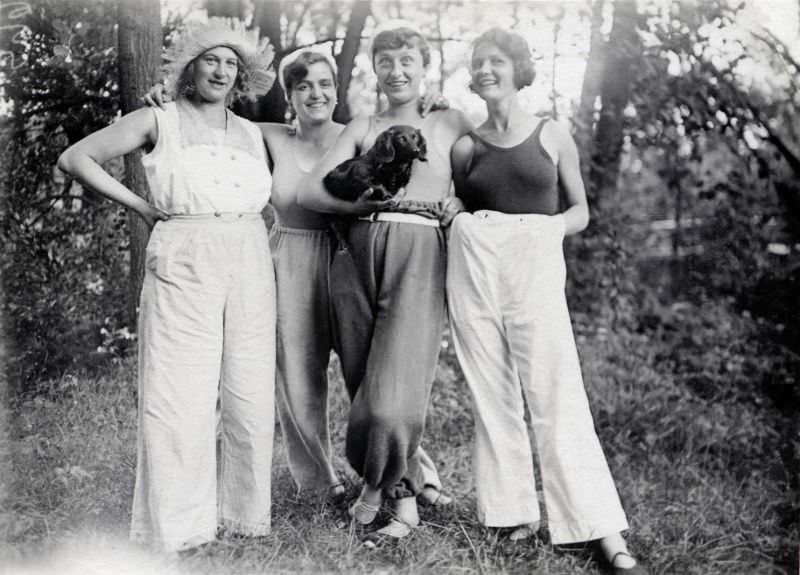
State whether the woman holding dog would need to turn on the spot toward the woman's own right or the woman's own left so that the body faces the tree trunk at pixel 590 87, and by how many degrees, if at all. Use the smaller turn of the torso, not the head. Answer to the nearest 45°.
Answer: approximately 135° to the woman's own left

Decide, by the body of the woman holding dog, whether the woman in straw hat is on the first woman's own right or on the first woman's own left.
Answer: on the first woman's own right

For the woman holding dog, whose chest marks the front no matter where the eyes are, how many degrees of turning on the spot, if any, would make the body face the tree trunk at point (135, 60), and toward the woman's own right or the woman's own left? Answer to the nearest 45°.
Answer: approximately 135° to the woman's own right

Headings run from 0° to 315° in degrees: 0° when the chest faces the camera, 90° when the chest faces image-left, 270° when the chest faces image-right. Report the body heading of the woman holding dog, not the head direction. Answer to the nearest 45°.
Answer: approximately 0°

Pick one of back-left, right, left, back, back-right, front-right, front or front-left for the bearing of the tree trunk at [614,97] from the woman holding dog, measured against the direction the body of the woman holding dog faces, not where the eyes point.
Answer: back-left

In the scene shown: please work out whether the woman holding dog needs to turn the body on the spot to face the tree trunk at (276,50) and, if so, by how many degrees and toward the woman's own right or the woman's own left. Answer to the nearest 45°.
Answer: approximately 135° to the woman's own right
